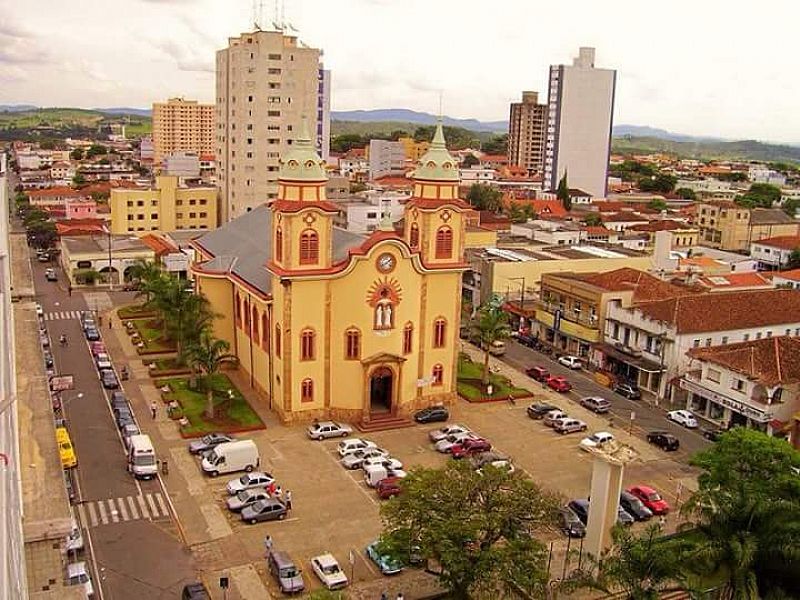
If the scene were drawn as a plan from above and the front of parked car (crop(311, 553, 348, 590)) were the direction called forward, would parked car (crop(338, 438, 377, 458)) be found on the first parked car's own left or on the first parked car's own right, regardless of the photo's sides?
on the first parked car's own left

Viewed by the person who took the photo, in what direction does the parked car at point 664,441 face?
facing the viewer and to the right of the viewer

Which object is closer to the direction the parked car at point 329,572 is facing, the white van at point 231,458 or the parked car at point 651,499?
the parked car

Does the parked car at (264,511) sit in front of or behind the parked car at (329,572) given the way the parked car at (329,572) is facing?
behind

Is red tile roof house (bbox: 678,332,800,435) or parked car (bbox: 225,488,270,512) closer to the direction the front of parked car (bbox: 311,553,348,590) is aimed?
the red tile roof house

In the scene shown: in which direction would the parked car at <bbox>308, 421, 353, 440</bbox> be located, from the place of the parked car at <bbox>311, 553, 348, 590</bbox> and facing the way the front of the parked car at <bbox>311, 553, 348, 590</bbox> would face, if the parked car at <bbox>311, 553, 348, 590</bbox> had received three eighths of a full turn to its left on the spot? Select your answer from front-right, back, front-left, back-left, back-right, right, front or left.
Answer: front

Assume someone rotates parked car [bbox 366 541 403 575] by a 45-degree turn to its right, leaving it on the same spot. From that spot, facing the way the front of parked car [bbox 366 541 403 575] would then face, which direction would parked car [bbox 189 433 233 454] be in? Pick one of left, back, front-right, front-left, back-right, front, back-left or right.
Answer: back-right

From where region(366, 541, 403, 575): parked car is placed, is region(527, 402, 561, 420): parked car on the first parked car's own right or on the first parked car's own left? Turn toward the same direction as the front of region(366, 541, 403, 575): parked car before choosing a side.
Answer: on the first parked car's own left

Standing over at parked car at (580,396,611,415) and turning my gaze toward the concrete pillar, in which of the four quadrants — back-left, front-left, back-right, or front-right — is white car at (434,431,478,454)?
front-right

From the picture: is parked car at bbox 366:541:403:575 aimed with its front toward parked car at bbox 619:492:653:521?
no

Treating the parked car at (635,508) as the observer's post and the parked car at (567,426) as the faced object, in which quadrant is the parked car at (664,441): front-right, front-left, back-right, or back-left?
front-right

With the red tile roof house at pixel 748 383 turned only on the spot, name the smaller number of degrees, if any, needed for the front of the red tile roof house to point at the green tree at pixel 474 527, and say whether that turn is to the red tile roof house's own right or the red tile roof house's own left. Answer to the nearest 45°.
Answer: approximately 45° to the red tile roof house's own left

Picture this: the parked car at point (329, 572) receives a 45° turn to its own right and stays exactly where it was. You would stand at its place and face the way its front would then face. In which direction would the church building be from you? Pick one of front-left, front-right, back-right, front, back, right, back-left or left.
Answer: back
